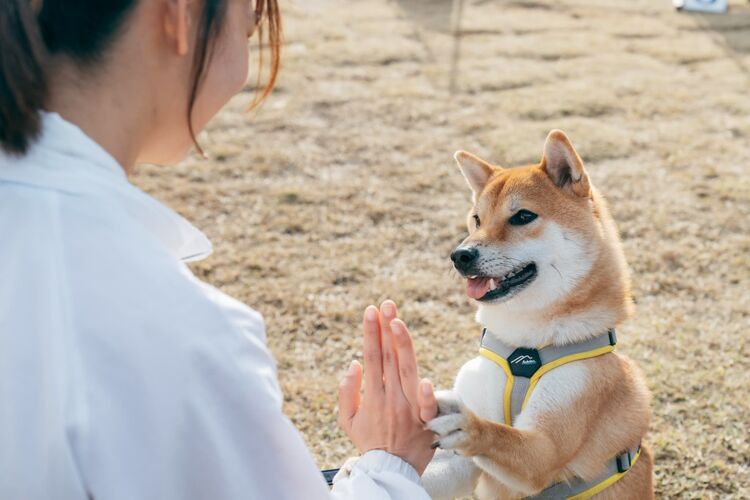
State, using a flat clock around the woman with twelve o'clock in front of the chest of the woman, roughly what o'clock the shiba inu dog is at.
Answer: The shiba inu dog is roughly at 12 o'clock from the woman.

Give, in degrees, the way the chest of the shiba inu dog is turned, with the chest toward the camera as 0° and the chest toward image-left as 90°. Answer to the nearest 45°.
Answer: approximately 45°

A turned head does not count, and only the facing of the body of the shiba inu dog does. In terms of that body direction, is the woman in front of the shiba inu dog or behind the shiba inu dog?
in front

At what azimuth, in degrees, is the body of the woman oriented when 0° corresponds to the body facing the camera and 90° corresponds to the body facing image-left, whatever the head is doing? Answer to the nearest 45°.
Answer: approximately 225°

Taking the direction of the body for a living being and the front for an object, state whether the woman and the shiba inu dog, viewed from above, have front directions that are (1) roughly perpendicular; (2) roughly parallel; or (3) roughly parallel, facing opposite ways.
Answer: roughly parallel, facing opposite ways

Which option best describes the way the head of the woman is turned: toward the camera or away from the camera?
away from the camera
